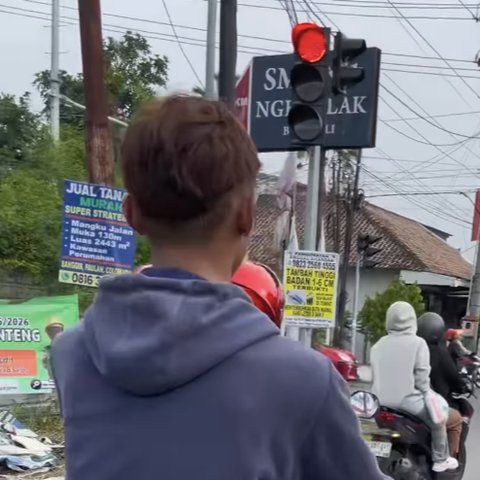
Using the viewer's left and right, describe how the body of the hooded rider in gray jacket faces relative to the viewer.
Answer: facing away from the viewer and to the right of the viewer

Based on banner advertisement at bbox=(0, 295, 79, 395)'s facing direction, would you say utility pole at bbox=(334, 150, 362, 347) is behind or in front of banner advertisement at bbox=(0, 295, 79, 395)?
behind

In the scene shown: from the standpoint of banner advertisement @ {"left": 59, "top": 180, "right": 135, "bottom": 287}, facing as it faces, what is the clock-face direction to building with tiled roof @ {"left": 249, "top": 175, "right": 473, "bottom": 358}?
The building with tiled roof is roughly at 7 o'clock from the banner advertisement.

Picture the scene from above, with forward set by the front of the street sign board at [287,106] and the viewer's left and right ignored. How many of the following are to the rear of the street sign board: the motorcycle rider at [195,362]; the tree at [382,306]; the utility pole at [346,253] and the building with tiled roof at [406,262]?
3

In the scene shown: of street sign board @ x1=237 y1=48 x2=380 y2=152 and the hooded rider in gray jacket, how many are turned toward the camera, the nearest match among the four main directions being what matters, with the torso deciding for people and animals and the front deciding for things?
1
